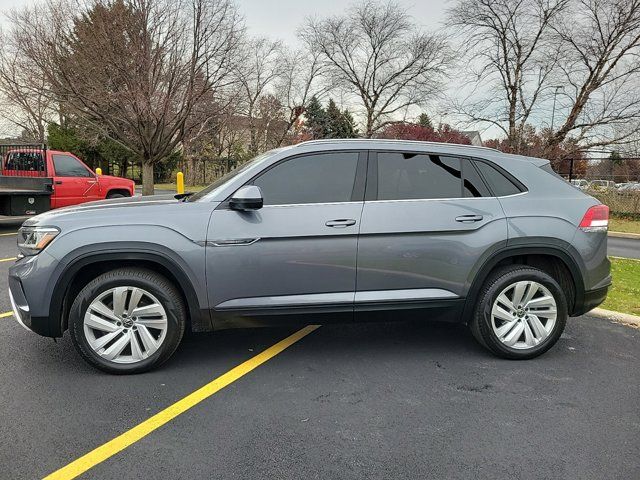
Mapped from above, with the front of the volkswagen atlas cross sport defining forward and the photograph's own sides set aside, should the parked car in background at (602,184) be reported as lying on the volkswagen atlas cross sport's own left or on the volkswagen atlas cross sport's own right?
on the volkswagen atlas cross sport's own right

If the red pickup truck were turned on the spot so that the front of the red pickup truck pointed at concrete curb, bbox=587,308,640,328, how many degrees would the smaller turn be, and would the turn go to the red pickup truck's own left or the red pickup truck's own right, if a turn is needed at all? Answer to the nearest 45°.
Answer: approximately 90° to the red pickup truck's own right

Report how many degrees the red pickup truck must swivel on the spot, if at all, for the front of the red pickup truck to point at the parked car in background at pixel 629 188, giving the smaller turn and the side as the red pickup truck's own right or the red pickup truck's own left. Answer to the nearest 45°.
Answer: approximately 45° to the red pickup truck's own right

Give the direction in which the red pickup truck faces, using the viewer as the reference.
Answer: facing away from the viewer and to the right of the viewer

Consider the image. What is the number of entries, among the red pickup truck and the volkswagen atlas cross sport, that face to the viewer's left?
1

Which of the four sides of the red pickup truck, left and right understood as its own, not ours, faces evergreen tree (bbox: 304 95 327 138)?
front

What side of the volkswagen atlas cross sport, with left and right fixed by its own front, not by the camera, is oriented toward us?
left

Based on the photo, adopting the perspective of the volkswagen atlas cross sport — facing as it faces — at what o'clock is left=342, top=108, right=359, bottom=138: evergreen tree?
The evergreen tree is roughly at 3 o'clock from the volkswagen atlas cross sport.

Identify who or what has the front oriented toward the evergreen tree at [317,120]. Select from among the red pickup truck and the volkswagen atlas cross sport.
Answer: the red pickup truck

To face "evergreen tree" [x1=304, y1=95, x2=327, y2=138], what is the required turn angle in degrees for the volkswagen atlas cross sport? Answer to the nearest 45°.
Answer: approximately 90° to its right

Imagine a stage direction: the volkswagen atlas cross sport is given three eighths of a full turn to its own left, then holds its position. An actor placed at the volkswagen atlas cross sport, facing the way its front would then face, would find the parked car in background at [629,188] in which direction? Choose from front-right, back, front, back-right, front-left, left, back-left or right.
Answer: left
